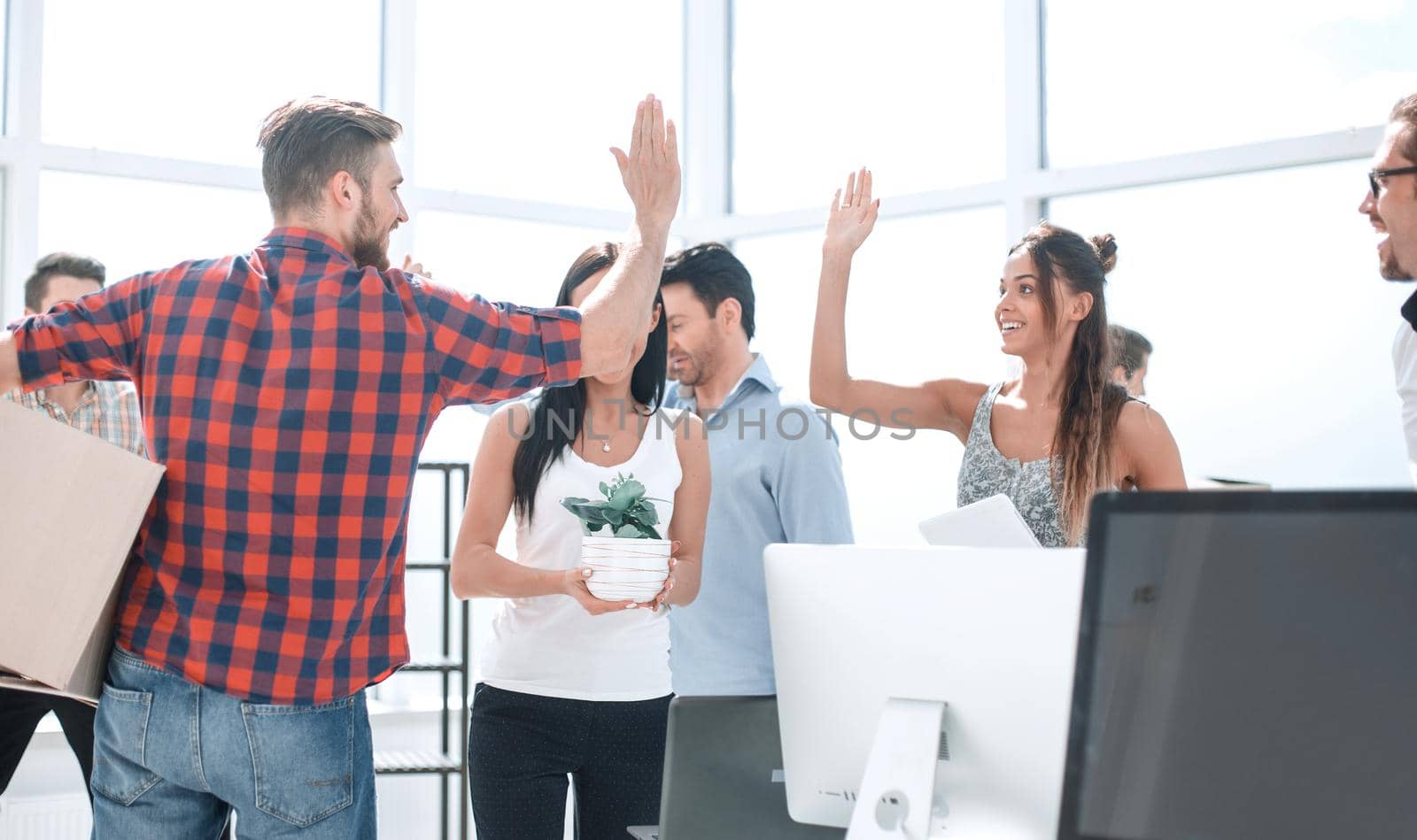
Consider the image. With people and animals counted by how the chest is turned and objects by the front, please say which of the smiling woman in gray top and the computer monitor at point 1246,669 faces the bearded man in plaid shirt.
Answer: the smiling woman in gray top

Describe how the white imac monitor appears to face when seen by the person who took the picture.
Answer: facing away from the viewer

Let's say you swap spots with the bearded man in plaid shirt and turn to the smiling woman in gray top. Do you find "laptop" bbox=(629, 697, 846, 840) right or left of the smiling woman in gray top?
right

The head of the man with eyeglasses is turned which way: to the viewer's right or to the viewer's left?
to the viewer's left

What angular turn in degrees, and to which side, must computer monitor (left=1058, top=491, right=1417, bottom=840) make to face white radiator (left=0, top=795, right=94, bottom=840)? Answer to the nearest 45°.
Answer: approximately 135° to its right
